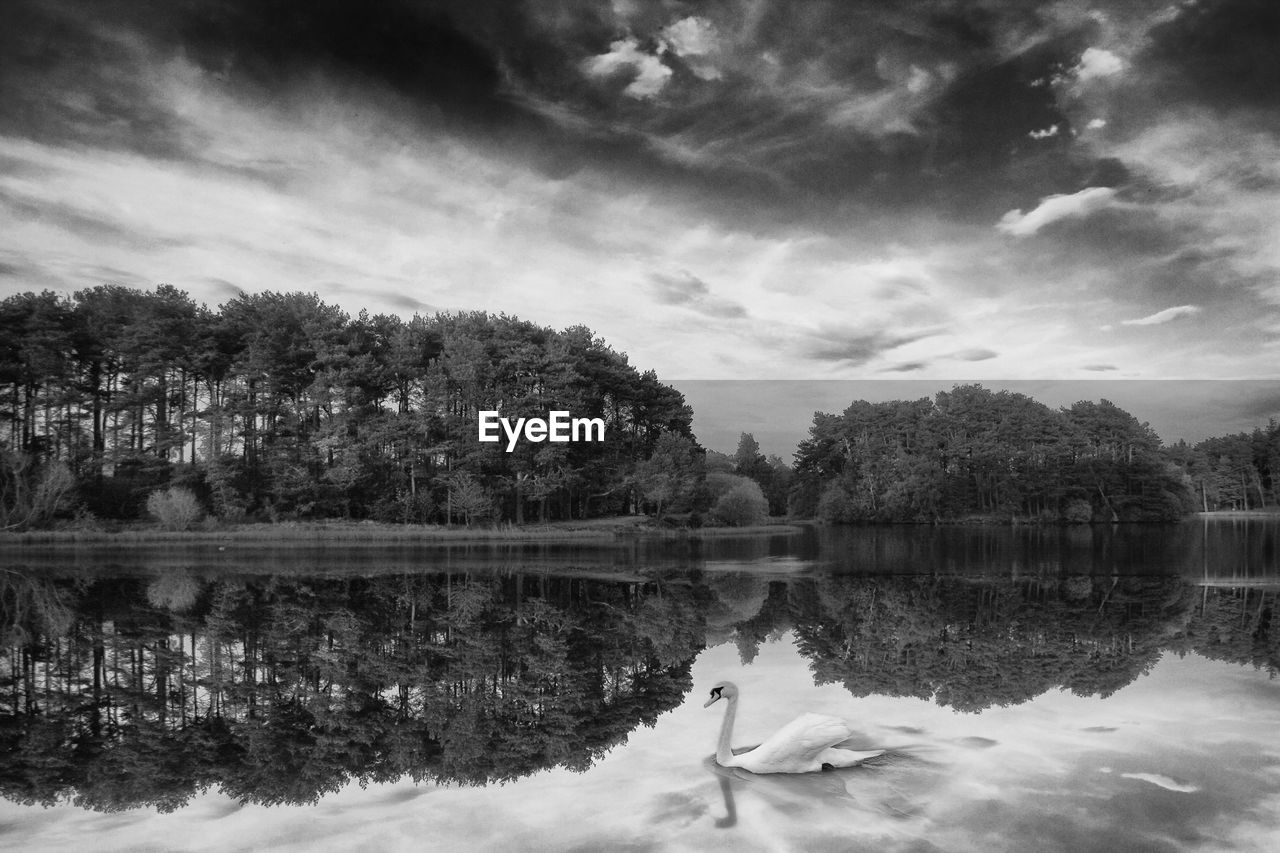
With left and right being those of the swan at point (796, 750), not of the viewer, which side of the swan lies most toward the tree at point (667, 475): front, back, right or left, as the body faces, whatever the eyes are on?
right

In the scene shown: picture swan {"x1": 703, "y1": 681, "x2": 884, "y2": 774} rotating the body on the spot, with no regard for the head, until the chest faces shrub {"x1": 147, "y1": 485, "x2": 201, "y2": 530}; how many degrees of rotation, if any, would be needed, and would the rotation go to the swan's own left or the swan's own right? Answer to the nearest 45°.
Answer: approximately 45° to the swan's own right

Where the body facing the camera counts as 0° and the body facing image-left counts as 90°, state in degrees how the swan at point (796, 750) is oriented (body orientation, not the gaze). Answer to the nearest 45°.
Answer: approximately 90°

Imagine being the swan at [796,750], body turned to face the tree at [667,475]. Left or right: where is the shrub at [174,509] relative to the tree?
left

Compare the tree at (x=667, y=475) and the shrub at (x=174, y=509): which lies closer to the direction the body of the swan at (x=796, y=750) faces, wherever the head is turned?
the shrub
